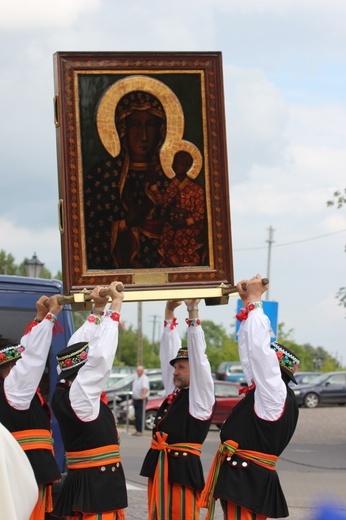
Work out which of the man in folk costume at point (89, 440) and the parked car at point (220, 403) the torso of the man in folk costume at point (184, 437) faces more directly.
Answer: the man in folk costume

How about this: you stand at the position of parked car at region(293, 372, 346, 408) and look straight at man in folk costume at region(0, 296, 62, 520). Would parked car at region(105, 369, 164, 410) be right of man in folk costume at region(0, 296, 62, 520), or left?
right

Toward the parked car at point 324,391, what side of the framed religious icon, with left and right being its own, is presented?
back

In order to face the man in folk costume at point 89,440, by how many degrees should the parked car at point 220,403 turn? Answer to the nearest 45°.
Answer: approximately 45° to its left

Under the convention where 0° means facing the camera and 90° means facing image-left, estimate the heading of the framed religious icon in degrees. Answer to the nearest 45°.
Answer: approximately 0°

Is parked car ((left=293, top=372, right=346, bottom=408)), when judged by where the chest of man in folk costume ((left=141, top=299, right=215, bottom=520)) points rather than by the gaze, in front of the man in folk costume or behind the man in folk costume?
behind
